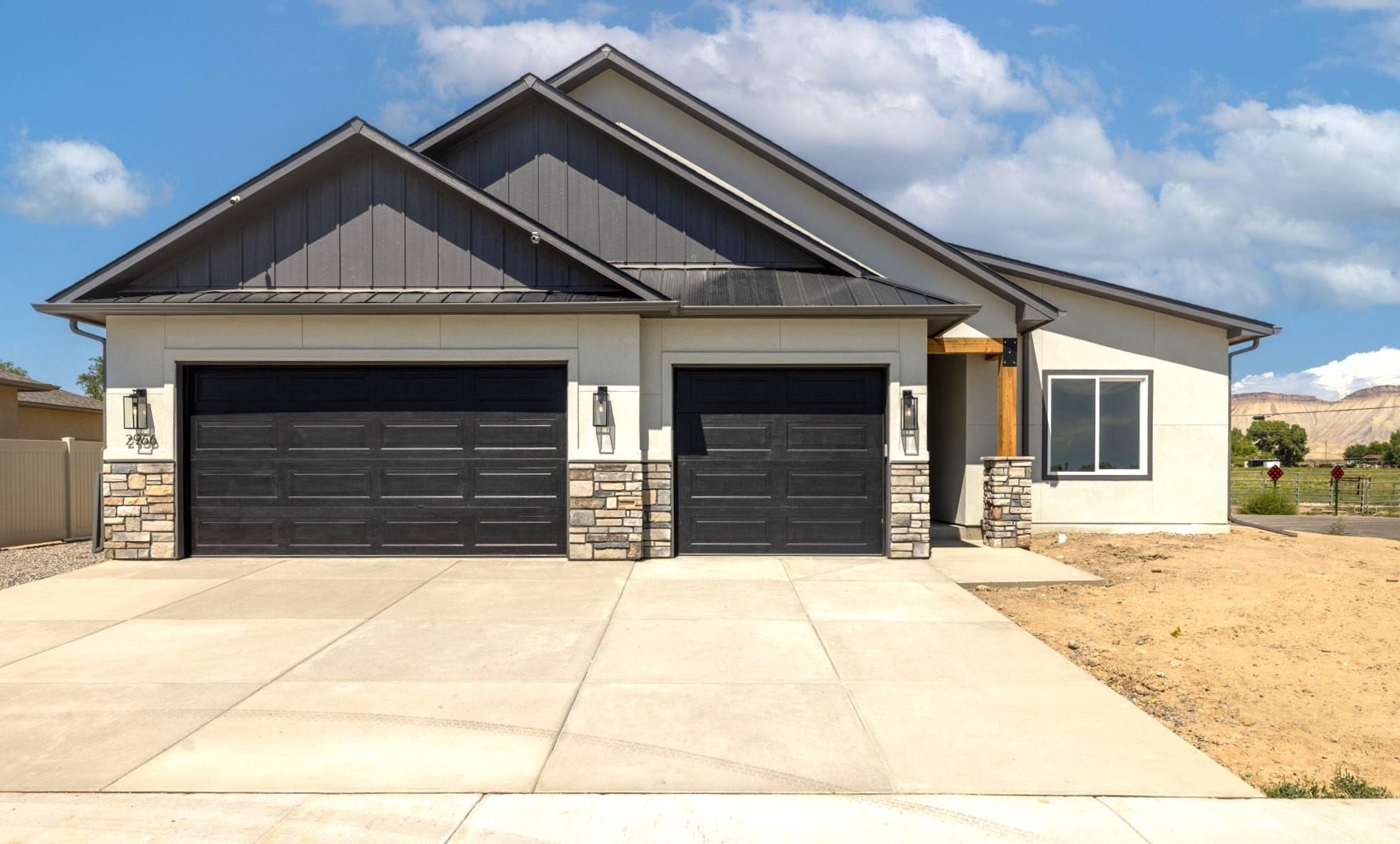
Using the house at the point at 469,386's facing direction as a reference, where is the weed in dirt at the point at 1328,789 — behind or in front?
in front

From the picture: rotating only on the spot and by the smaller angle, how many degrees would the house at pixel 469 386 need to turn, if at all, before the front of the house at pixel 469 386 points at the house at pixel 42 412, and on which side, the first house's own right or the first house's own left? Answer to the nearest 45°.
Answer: approximately 135° to the first house's own right

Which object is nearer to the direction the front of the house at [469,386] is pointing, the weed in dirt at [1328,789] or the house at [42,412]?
the weed in dirt

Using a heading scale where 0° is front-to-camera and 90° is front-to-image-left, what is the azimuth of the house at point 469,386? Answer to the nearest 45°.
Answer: approximately 0°
